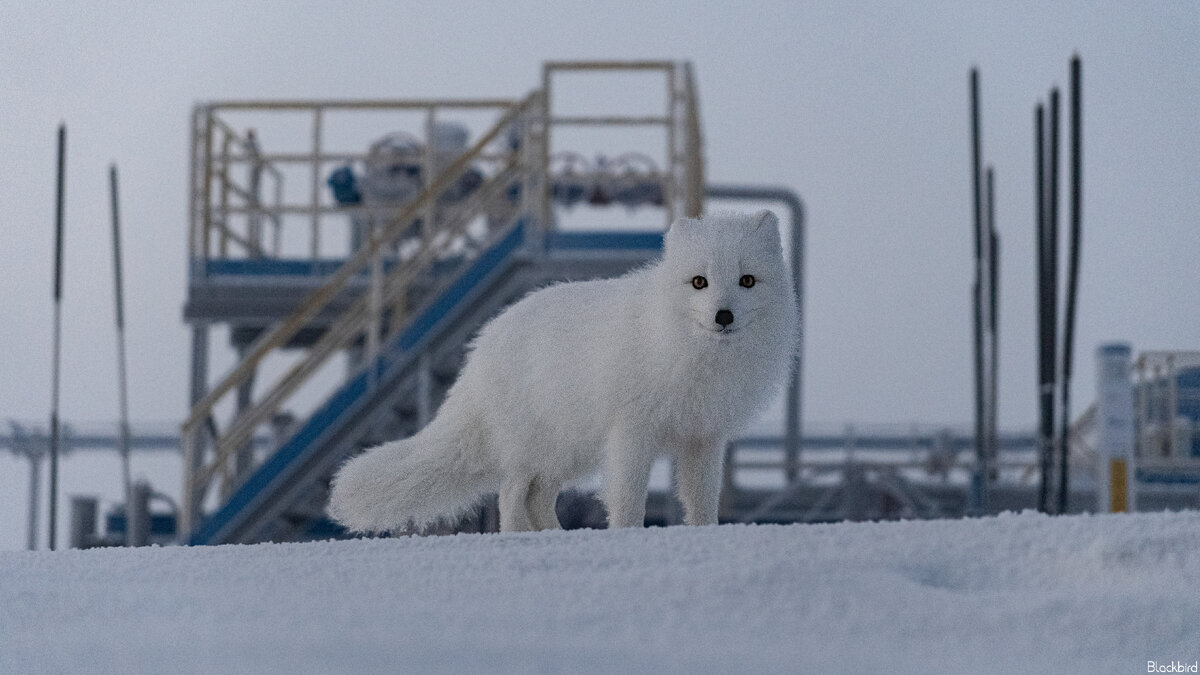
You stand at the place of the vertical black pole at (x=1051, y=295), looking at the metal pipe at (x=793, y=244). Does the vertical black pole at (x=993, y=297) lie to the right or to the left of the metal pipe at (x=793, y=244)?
right

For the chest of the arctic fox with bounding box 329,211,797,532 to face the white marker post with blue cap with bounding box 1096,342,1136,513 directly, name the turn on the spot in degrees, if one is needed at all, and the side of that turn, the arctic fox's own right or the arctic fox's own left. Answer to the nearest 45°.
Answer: approximately 90° to the arctic fox's own left

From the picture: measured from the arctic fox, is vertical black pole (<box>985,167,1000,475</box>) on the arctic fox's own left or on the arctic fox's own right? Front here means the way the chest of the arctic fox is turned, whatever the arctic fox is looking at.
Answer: on the arctic fox's own left

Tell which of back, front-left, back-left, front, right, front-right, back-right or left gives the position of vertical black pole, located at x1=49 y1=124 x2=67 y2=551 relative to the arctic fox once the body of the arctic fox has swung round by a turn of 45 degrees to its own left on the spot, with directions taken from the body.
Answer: back-left

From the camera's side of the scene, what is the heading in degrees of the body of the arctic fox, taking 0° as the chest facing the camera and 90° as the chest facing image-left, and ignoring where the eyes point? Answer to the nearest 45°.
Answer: approximately 315°

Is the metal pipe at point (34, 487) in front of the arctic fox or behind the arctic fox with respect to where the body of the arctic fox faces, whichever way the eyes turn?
behind

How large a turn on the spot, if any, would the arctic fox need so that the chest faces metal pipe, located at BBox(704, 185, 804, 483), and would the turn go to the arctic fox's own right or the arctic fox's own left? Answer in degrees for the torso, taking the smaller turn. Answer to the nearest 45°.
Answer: approximately 135° to the arctic fox's own left

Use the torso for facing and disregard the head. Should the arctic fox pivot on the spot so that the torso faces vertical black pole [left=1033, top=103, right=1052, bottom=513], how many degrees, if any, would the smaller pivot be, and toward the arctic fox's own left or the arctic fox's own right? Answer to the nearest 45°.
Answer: approximately 90° to the arctic fox's own left

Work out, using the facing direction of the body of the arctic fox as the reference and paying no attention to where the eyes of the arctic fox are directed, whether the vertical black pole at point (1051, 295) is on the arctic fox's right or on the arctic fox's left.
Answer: on the arctic fox's left
